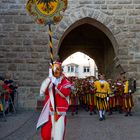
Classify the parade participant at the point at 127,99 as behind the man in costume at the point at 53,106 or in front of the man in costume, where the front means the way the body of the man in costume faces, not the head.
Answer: behind

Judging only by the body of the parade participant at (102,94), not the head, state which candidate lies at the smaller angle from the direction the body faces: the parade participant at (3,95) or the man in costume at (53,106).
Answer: the man in costume

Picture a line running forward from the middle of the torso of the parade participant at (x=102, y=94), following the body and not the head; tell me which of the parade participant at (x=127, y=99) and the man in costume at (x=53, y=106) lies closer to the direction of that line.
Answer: the man in costume

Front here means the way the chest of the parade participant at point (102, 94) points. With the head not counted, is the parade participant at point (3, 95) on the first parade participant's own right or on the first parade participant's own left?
on the first parade participant's own right

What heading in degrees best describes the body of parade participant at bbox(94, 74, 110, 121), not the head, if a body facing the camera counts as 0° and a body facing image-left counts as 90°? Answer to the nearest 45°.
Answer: approximately 0°

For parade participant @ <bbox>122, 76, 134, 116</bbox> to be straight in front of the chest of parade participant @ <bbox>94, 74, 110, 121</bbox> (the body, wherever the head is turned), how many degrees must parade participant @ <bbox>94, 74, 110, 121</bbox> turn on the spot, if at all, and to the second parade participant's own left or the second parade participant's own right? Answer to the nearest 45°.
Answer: approximately 135° to the second parade participant's own left

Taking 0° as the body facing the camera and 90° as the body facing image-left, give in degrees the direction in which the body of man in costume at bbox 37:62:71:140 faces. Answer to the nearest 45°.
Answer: approximately 0°

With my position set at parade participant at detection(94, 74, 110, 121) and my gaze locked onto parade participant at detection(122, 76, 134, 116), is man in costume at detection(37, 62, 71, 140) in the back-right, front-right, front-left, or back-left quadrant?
back-right

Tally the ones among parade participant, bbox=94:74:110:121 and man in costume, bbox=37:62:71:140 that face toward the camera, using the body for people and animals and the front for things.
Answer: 2
